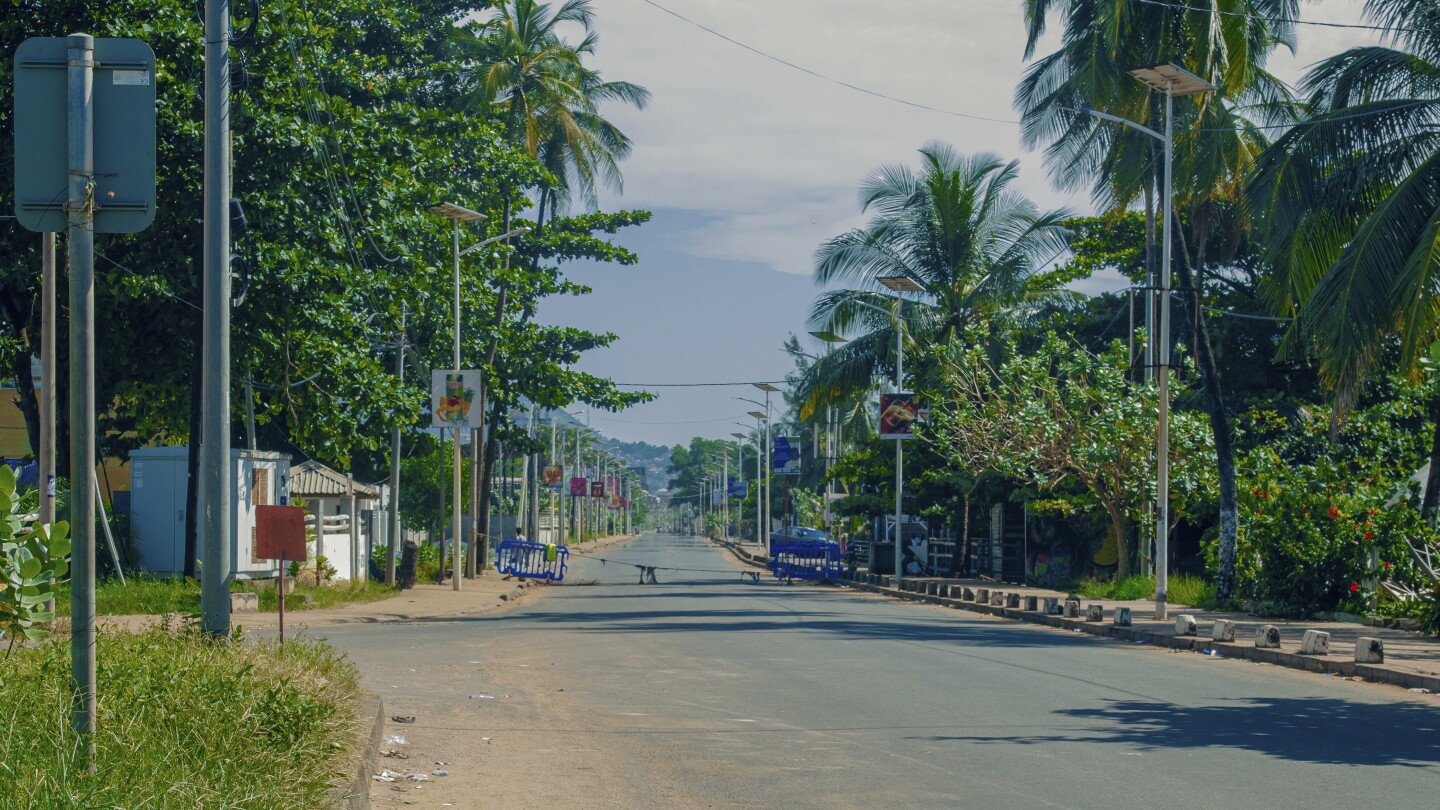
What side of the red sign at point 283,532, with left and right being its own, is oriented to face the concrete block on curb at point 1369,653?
left

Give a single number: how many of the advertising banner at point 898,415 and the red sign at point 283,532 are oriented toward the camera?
2

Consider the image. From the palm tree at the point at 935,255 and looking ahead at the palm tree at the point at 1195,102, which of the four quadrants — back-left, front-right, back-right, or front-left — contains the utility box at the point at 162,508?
front-right

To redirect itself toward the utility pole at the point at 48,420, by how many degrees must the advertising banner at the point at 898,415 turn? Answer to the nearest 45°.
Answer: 0° — it already faces it

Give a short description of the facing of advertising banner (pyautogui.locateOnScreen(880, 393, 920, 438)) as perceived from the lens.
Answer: facing the viewer

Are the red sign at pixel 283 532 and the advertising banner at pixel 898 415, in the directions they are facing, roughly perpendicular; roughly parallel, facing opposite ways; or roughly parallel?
roughly parallel

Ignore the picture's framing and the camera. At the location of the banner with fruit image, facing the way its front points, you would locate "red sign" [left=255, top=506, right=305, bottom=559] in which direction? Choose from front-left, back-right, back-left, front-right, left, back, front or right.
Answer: front

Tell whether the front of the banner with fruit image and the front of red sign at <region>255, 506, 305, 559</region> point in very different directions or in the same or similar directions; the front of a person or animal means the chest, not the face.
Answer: same or similar directions

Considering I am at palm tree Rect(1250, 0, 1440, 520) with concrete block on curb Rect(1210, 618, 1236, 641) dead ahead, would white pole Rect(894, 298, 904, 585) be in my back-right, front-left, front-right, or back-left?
back-right

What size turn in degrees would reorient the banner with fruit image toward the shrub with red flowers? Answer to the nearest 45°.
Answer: approximately 45° to its left
